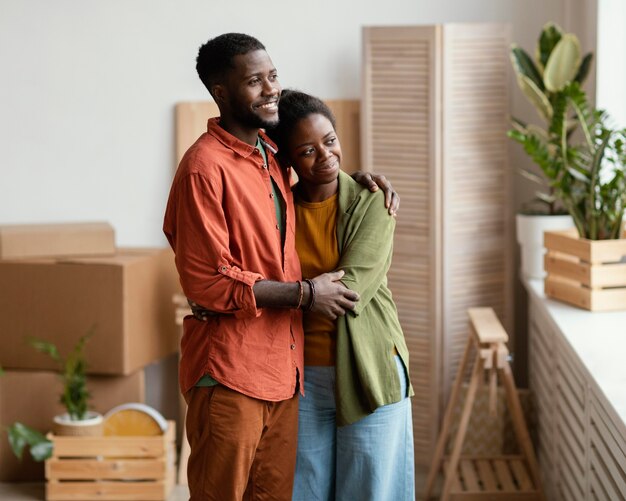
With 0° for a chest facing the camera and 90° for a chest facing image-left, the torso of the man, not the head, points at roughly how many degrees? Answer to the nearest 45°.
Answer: approximately 315°

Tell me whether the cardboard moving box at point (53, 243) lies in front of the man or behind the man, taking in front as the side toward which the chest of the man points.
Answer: behind

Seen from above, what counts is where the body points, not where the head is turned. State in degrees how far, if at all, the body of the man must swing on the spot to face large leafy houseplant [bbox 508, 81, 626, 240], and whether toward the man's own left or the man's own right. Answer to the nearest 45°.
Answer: approximately 90° to the man's own left

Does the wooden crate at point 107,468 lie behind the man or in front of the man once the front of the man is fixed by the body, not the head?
behind

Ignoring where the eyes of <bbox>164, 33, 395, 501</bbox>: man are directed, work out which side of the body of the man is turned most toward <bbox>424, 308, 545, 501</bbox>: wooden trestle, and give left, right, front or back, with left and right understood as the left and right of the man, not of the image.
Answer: left

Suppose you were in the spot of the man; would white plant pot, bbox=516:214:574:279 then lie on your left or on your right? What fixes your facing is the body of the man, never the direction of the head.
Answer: on your left

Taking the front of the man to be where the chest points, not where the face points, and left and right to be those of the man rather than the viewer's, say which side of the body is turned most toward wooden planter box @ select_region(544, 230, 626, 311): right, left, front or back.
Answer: left
